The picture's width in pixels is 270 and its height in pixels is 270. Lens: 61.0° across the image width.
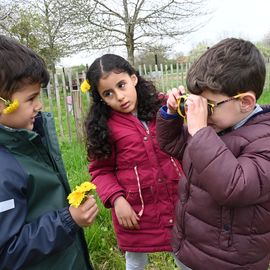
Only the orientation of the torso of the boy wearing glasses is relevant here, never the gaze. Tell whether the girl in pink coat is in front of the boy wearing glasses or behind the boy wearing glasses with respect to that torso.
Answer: in front

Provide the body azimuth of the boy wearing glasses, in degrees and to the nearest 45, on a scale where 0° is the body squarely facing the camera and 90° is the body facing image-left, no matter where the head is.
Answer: approximately 90°
